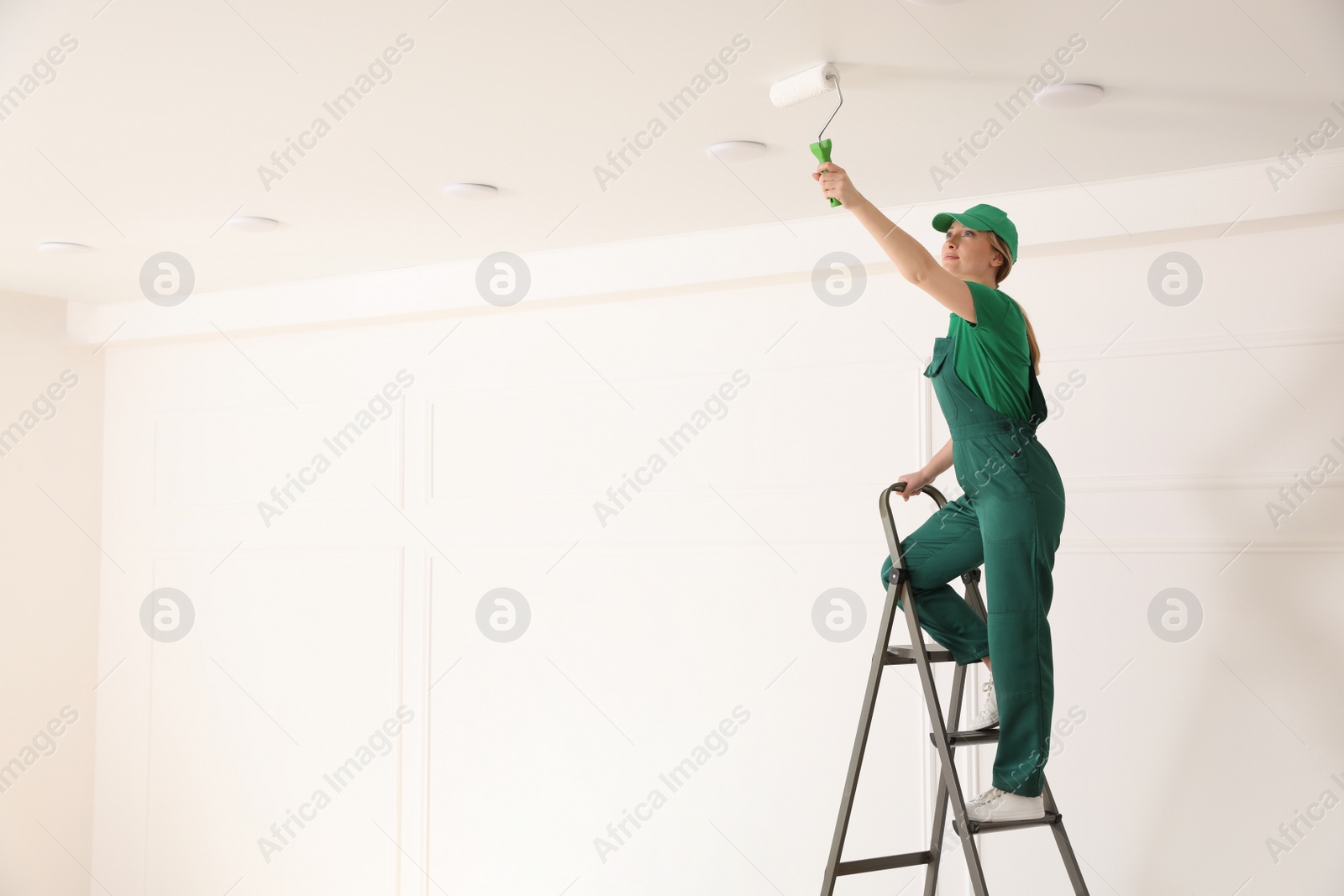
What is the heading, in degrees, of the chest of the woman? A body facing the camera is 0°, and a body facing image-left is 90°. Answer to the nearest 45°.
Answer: approximately 90°
